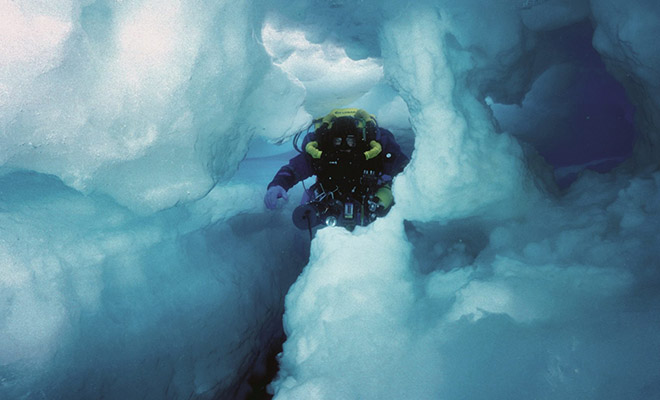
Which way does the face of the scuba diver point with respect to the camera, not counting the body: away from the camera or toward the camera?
toward the camera

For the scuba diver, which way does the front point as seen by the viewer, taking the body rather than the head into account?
toward the camera
